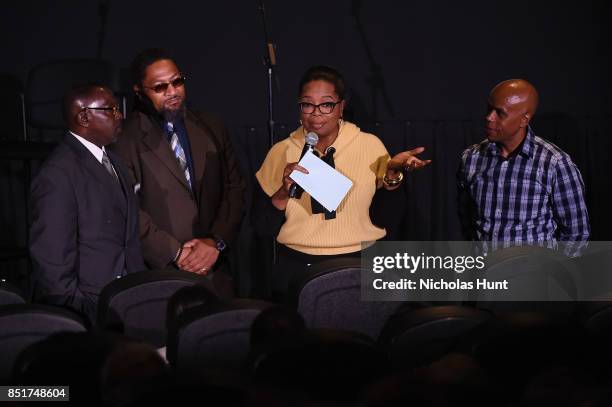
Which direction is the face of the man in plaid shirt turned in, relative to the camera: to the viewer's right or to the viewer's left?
to the viewer's left

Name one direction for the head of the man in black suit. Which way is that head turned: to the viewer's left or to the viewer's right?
to the viewer's right

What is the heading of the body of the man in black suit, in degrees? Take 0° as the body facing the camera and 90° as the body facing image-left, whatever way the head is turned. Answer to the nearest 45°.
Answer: approximately 315°

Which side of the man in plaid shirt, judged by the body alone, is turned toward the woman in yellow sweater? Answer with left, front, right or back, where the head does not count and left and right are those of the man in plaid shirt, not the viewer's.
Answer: front

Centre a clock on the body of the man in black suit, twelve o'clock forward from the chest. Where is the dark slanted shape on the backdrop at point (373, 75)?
The dark slanted shape on the backdrop is roughly at 9 o'clock from the man in black suit.

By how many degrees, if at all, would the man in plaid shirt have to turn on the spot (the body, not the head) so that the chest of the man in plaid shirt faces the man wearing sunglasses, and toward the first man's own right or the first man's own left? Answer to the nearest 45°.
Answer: approximately 45° to the first man's own right

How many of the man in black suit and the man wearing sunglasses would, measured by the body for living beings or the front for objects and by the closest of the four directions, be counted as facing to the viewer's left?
0

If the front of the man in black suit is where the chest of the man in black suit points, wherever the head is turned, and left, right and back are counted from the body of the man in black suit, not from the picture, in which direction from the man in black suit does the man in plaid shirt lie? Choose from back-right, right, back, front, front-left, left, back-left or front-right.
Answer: front-left

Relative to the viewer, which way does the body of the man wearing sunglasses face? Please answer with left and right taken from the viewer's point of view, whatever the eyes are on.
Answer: facing the viewer and to the right of the viewer

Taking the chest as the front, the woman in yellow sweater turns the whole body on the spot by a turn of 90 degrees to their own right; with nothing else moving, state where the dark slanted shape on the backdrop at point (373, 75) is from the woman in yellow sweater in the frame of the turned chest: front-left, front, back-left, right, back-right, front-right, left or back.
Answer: right

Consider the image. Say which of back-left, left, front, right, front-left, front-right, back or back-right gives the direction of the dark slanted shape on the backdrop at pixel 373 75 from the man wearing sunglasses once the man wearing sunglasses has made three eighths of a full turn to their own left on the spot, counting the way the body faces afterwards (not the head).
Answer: front-right

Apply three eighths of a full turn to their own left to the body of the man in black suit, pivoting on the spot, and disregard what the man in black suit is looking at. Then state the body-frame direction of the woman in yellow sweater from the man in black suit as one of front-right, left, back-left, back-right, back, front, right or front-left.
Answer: right

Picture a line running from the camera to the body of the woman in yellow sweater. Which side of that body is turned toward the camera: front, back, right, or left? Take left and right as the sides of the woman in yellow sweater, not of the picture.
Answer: front
